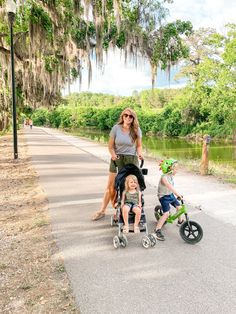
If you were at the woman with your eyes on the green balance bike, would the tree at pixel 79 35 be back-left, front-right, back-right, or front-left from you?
back-left

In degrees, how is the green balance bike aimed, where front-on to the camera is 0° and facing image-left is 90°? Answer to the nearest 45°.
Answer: approximately 315°

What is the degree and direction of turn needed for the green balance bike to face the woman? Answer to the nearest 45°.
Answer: approximately 180°

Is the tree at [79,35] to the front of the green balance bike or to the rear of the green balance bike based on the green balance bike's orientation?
to the rear
